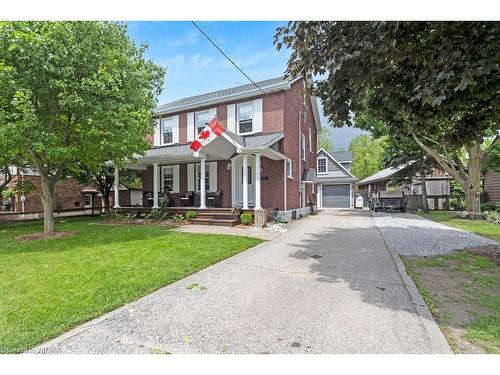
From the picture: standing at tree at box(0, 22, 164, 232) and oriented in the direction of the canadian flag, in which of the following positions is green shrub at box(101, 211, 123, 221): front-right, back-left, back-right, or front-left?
front-left

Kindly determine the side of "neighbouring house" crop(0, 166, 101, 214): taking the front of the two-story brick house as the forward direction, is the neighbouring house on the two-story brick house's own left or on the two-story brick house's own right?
on the two-story brick house's own right

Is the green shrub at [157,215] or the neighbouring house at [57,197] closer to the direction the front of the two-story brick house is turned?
the green shrub

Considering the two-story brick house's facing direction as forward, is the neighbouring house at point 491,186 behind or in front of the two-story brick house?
behind

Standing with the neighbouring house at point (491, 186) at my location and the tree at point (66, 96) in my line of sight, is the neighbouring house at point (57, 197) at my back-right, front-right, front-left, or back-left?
front-right

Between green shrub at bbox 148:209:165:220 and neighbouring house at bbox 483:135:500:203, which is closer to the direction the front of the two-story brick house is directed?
the green shrub

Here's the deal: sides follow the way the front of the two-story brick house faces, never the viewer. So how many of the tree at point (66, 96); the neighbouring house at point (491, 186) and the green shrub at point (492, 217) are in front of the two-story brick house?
1

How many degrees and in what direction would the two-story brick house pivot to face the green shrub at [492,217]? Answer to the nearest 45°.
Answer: approximately 135° to its left

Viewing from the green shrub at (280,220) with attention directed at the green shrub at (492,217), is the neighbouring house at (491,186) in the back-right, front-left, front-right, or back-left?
front-left

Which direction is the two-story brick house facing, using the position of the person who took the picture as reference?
facing the viewer and to the left of the viewer
